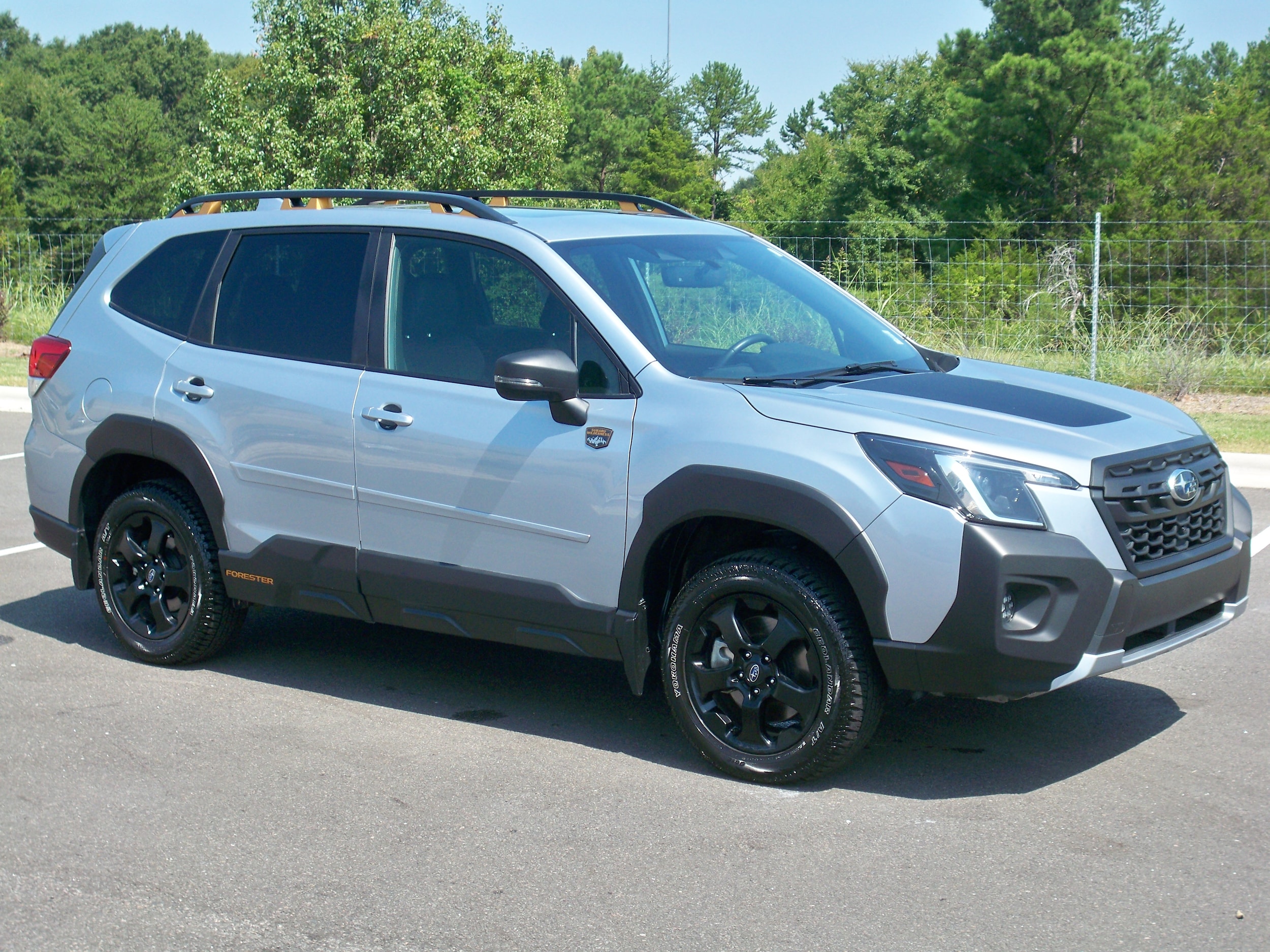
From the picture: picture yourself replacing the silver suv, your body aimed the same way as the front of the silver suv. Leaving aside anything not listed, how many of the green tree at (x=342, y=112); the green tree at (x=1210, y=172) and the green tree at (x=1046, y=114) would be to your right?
0

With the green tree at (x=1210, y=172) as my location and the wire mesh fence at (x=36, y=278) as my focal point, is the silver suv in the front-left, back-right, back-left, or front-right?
front-left

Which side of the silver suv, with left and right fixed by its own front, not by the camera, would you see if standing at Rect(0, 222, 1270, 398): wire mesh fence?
left

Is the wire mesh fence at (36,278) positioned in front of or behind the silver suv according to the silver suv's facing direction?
behind

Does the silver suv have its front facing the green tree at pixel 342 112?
no

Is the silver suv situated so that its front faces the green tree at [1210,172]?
no

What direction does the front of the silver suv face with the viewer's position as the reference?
facing the viewer and to the right of the viewer

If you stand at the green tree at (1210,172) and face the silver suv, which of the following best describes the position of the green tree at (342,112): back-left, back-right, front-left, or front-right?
front-right

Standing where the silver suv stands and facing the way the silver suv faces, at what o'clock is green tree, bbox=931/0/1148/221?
The green tree is roughly at 8 o'clock from the silver suv.
